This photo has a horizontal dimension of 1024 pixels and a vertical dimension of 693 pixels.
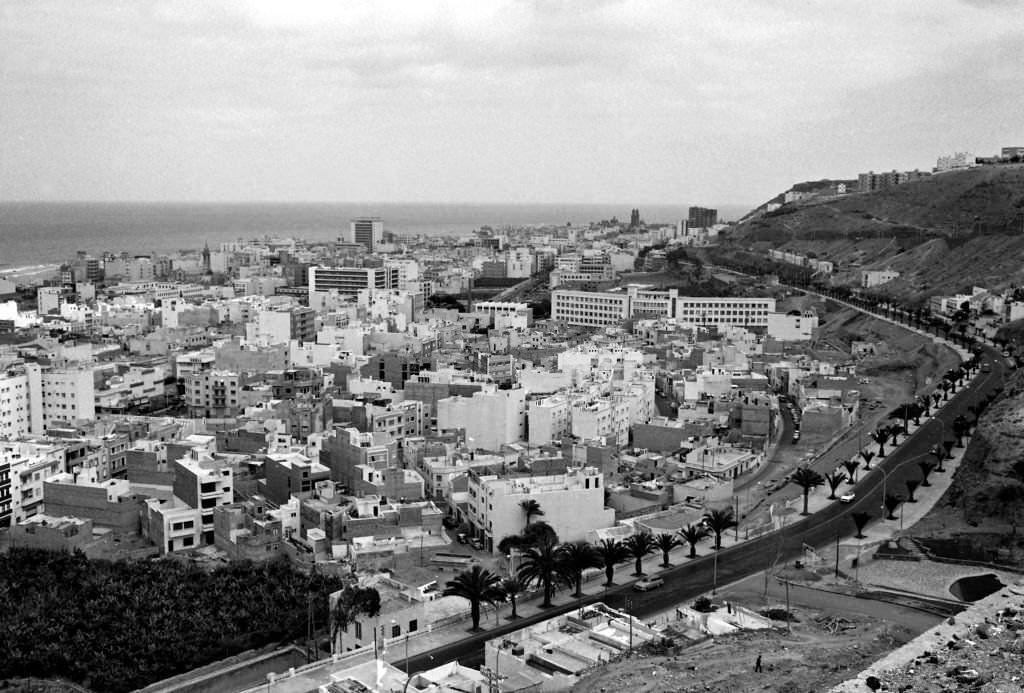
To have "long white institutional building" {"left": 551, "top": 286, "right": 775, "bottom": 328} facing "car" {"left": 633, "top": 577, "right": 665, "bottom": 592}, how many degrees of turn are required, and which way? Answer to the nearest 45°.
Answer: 0° — it already faces it

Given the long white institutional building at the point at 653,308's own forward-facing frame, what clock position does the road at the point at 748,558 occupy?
The road is roughly at 12 o'clock from the long white institutional building.

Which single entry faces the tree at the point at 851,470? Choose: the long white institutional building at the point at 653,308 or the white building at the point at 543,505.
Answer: the long white institutional building

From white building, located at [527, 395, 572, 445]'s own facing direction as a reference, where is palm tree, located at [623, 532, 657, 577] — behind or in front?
in front

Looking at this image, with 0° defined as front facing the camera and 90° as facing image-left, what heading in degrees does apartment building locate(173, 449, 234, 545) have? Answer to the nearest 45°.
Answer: approximately 315°

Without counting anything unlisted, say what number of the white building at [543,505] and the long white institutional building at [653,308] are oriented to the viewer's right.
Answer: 0

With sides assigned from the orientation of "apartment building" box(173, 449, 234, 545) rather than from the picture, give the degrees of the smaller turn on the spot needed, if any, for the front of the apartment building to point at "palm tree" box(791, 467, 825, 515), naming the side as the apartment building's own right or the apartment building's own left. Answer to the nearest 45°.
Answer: approximately 45° to the apartment building's own left

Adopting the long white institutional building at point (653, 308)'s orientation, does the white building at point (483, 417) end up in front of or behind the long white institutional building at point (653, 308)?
in front

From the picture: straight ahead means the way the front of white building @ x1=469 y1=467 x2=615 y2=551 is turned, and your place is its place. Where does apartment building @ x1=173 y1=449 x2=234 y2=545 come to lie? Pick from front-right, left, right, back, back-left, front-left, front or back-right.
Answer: front-right

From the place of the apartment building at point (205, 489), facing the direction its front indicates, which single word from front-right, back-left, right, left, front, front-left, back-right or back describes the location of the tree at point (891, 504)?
front-left

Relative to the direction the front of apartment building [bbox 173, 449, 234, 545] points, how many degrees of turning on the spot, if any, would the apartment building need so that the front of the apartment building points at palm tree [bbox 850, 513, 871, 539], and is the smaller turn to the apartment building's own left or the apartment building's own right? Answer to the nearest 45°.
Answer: approximately 45° to the apartment building's own left

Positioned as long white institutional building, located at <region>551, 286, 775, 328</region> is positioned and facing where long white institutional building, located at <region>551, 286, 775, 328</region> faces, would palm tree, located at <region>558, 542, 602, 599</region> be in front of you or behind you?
in front

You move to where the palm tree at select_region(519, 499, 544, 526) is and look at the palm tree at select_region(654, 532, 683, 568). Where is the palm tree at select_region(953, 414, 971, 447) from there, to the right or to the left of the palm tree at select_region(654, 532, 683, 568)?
left

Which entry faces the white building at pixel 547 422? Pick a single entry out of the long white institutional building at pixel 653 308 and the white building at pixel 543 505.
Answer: the long white institutional building

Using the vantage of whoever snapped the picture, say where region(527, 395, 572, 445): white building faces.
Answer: facing the viewer and to the right of the viewer

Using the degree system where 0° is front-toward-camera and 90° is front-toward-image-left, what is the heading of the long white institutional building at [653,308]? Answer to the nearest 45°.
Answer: approximately 0°

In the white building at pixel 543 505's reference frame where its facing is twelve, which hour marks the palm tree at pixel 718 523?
The palm tree is roughly at 8 o'clock from the white building.
